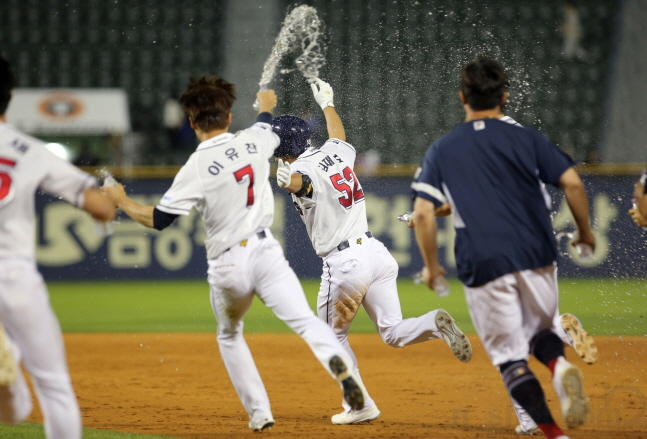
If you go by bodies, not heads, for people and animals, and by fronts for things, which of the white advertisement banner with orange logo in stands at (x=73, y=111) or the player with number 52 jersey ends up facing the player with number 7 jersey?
the white advertisement banner with orange logo in stands

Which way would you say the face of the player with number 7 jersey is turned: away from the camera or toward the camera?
away from the camera

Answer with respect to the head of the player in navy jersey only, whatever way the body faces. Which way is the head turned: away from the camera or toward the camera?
away from the camera

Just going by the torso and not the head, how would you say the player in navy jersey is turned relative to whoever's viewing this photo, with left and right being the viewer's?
facing away from the viewer

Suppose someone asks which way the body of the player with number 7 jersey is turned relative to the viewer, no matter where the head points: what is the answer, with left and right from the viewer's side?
facing away from the viewer

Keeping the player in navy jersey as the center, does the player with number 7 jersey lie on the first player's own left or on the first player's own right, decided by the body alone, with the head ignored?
on the first player's own left

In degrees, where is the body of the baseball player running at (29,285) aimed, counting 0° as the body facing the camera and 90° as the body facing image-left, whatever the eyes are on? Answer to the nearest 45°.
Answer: approximately 180°

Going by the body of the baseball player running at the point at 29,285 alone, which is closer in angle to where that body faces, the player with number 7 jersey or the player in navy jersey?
the player with number 7 jersey

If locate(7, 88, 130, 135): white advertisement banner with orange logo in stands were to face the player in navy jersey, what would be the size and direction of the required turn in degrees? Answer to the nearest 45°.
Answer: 0° — it already faces them

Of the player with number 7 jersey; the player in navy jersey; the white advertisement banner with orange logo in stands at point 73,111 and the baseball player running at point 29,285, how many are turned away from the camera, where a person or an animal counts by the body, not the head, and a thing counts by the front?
3

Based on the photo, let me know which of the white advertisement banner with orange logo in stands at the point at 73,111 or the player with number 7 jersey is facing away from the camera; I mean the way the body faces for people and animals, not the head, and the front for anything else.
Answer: the player with number 7 jersey

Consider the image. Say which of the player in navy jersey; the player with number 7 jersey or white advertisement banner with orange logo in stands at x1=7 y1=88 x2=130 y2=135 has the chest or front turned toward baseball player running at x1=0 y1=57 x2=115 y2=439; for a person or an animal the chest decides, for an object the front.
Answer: the white advertisement banner with orange logo in stands

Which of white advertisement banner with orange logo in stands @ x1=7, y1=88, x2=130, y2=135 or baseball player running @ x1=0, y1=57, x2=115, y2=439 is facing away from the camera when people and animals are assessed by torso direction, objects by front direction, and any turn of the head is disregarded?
the baseball player running

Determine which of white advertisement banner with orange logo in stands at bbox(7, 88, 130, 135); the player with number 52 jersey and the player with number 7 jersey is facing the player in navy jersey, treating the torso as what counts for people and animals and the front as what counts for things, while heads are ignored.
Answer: the white advertisement banner with orange logo in stands
